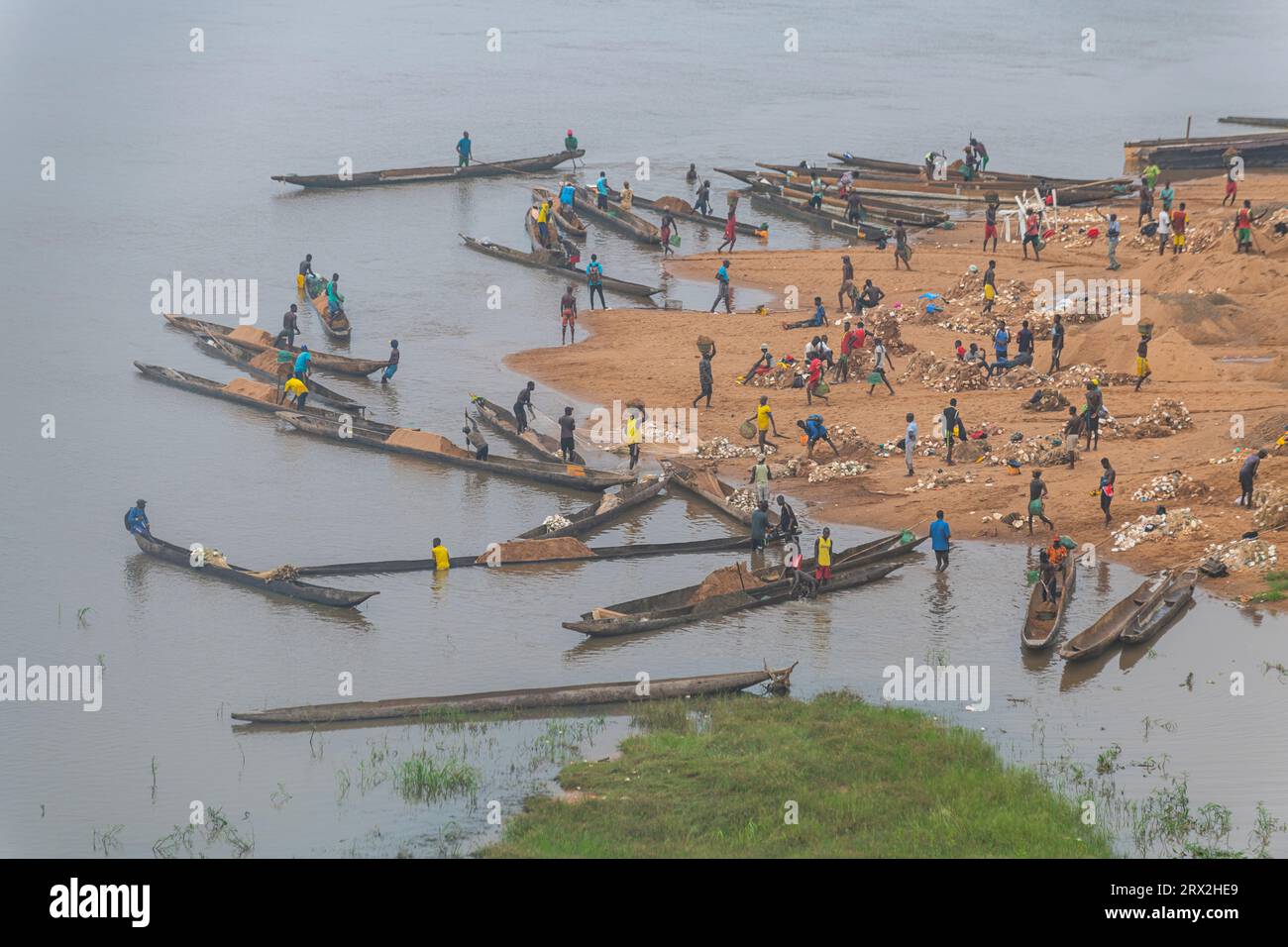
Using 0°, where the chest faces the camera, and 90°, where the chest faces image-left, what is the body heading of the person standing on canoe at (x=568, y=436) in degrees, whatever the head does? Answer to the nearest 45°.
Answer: approximately 180°

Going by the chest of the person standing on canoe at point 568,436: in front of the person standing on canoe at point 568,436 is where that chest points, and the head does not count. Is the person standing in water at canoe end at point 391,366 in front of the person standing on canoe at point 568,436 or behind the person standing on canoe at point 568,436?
in front

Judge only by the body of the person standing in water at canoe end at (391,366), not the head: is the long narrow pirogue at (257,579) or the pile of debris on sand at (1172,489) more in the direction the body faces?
the long narrow pirogue

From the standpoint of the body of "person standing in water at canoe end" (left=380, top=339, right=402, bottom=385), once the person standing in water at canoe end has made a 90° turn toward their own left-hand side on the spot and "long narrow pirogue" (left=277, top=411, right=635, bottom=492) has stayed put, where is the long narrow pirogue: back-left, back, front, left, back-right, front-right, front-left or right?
front

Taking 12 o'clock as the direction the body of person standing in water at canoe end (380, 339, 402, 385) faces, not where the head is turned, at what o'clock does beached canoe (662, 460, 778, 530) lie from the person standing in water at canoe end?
The beached canoe is roughly at 8 o'clock from the person standing in water at canoe end.

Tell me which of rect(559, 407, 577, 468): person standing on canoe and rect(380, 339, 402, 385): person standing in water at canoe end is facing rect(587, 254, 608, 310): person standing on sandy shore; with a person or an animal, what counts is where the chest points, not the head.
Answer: rect(559, 407, 577, 468): person standing on canoe
